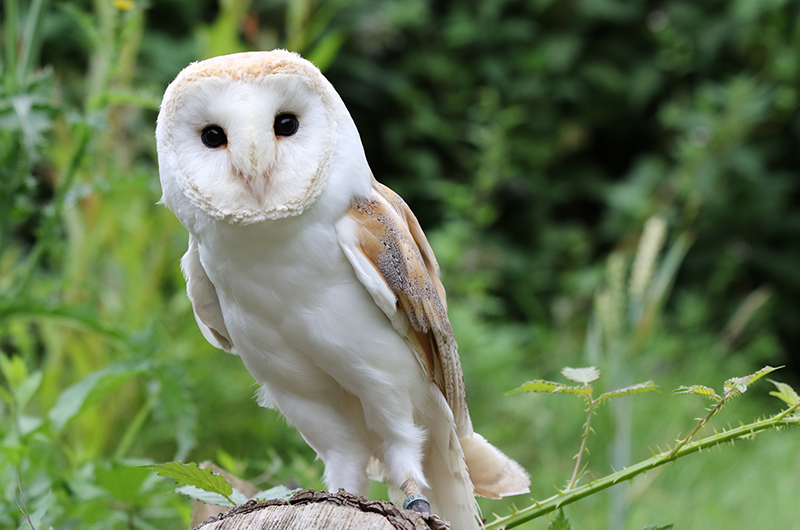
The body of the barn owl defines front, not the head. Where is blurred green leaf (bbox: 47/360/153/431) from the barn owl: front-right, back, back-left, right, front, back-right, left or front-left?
right

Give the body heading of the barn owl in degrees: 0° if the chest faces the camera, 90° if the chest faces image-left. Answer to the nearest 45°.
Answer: approximately 45°
